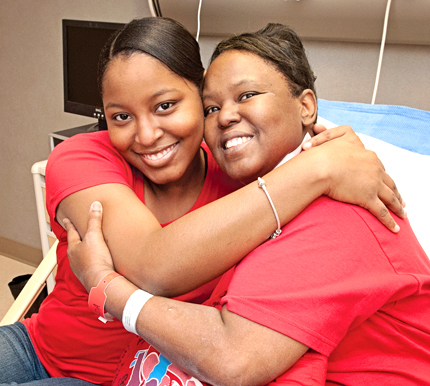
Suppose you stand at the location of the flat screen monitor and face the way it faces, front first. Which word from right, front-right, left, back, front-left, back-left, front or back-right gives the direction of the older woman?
front-left

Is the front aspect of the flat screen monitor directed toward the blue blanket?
no

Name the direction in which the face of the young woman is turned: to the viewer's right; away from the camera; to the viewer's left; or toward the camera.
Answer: toward the camera

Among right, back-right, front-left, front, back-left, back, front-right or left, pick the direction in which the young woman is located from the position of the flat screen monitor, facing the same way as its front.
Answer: front-left

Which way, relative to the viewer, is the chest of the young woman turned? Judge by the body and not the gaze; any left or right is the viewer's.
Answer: facing the viewer and to the right of the viewer

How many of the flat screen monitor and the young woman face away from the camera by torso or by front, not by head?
0

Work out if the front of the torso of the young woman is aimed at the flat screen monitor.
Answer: no

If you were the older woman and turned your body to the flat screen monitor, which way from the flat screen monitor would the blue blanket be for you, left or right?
right

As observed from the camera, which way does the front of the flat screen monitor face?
facing the viewer and to the left of the viewer

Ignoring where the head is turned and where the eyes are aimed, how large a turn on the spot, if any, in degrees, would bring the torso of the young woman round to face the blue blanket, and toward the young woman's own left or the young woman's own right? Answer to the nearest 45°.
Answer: approximately 90° to the young woman's own left
